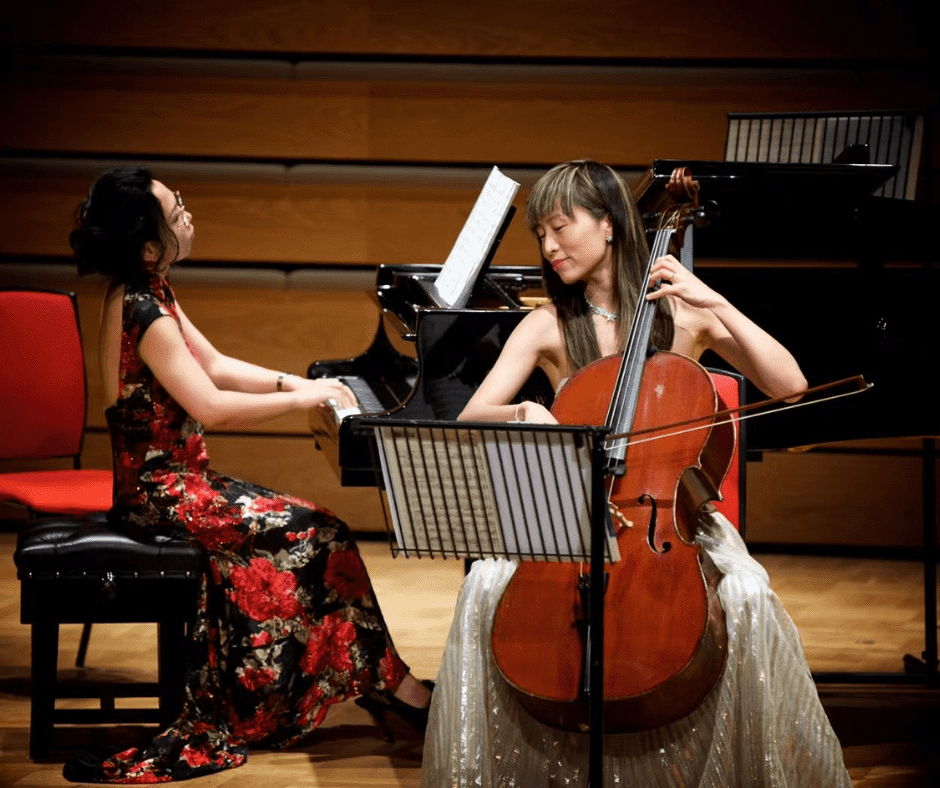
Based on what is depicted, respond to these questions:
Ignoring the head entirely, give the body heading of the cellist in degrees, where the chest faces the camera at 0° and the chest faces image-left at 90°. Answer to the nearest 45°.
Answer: approximately 0°

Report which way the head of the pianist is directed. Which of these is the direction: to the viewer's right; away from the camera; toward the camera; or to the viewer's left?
to the viewer's right

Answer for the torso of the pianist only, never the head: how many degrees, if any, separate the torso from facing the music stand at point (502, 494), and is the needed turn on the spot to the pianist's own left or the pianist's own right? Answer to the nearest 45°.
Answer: approximately 90° to the pianist's own right

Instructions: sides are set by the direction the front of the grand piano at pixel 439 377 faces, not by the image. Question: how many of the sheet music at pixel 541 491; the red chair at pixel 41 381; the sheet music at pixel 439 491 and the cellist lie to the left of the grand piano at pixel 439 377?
3

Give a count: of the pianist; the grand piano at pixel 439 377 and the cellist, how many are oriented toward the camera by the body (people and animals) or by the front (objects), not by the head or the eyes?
1

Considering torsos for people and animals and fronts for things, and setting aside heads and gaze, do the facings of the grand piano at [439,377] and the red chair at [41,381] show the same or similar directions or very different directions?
very different directions

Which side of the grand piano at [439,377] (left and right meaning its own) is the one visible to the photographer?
left

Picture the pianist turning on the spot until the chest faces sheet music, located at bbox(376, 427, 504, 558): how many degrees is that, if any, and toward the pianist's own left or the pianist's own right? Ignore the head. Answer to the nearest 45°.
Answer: approximately 90° to the pianist's own right

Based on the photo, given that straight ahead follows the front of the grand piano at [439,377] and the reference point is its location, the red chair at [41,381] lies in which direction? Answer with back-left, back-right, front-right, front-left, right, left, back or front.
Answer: front-right

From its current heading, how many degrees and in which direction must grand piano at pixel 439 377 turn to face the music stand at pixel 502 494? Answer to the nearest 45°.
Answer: approximately 90° to its left

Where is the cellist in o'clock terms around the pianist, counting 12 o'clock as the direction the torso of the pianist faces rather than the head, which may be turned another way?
The cellist is roughly at 2 o'clock from the pianist.

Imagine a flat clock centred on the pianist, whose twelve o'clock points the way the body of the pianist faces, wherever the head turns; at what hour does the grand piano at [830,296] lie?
The grand piano is roughly at 12 o'clock from the pianist.

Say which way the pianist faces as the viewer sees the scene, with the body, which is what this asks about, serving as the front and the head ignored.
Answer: to the viewer's right
